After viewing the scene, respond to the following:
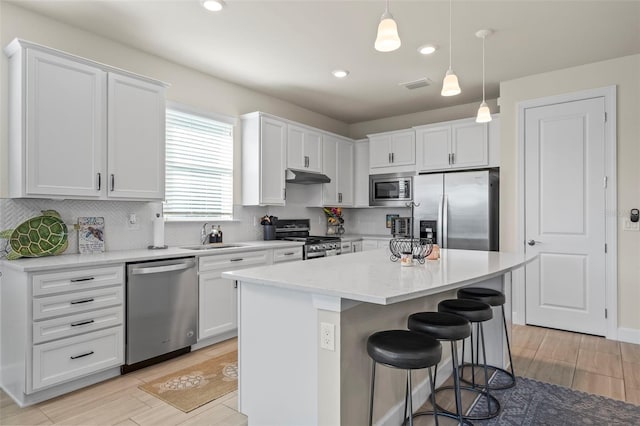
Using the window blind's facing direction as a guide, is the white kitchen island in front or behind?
in front

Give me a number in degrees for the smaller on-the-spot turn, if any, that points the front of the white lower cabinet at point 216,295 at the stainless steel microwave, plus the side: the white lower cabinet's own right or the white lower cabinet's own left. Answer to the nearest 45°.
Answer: approximately 90° to the white lower cabinet's own left

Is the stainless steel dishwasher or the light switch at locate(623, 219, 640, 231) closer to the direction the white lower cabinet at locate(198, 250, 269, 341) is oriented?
the light switch

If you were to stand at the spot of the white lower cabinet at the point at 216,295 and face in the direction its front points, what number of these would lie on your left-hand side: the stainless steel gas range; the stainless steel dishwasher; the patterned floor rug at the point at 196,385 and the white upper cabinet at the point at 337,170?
2

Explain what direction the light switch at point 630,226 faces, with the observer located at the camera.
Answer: facing the viewer

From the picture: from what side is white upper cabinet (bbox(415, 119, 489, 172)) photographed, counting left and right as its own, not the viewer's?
front

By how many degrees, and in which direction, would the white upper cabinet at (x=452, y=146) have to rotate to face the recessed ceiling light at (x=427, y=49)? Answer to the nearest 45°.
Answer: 0° — it already faces it

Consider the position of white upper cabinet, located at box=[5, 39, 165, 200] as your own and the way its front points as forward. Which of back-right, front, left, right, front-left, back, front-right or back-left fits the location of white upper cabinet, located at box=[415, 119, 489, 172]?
front-left

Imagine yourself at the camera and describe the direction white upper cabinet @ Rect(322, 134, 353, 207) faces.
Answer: facing the viewer and to the right of the viewer

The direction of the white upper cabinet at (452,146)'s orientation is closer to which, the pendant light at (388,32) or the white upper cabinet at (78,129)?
the pendant light

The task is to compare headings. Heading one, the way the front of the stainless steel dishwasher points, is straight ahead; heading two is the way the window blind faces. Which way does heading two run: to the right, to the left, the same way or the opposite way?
the same way

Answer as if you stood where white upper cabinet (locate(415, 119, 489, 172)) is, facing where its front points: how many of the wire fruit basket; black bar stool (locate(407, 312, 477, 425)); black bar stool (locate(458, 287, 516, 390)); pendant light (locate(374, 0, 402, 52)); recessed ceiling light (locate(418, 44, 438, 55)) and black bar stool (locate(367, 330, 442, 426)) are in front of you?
6

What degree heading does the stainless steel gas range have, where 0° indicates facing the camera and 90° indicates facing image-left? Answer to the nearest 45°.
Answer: approximately 315°

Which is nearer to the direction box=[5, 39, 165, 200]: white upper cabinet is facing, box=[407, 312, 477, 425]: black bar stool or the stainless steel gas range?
the black bar stool
